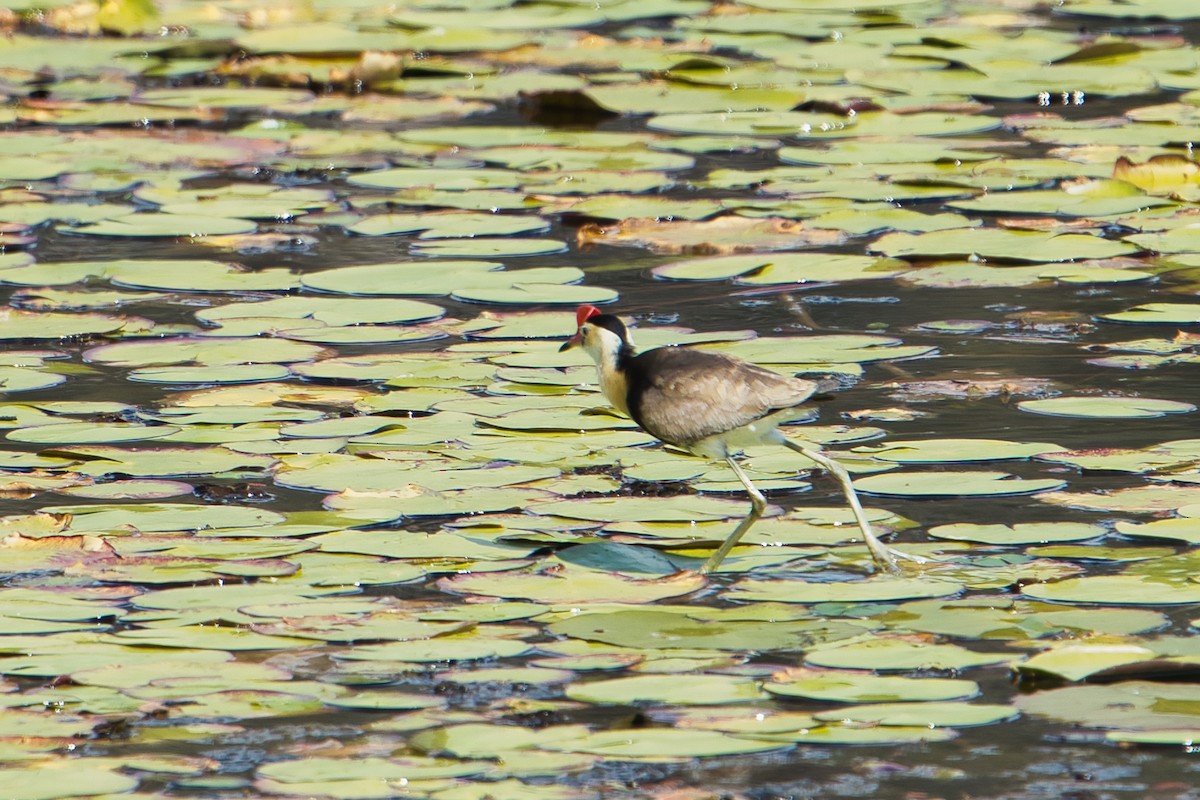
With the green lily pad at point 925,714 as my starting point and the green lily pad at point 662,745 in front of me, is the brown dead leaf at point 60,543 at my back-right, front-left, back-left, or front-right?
front-right

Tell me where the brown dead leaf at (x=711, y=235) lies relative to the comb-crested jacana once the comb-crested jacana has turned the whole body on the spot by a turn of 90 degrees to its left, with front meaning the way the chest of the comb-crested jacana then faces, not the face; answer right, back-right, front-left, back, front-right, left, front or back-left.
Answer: back

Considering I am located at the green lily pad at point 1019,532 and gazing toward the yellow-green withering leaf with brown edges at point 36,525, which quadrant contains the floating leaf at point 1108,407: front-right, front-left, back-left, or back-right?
back-right

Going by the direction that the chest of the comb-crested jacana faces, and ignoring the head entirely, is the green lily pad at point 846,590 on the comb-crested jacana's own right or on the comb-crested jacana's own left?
on the comb-crested jacana's own left

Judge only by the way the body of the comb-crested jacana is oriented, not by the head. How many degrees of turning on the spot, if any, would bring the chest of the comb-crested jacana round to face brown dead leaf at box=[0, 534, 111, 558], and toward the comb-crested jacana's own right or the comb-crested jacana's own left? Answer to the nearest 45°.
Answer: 0° — it already faces it

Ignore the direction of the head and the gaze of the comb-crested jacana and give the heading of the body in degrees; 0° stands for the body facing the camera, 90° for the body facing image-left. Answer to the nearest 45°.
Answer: approximately 90°

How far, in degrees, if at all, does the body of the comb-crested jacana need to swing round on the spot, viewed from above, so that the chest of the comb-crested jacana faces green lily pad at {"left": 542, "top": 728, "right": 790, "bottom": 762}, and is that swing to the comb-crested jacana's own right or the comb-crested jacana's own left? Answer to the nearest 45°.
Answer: approximately 90° to the comb-crested jacana's own left

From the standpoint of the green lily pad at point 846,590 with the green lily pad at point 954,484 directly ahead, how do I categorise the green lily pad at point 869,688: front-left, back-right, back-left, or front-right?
back-right

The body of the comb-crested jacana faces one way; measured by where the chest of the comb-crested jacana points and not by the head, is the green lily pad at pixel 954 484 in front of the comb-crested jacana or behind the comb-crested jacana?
behind

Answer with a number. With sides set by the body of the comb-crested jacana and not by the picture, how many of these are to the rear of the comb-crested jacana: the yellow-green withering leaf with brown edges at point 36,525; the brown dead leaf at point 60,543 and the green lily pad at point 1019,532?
1

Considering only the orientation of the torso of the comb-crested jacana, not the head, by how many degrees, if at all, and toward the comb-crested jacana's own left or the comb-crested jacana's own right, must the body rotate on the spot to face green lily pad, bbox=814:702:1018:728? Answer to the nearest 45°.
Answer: approximately 90° to the comb-crested jacana's own left

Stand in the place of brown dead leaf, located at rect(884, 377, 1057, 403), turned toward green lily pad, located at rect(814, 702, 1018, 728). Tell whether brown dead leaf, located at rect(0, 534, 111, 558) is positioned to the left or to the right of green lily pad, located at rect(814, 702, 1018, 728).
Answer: right

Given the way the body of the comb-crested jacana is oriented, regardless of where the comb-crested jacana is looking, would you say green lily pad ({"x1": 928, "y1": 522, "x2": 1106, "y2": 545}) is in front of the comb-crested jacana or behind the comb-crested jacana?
behind

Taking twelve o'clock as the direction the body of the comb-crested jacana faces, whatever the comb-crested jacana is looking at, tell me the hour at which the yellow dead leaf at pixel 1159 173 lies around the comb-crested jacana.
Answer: The yellow dead leaf is roughly at 4 o'clock from the comb-crested jacana.

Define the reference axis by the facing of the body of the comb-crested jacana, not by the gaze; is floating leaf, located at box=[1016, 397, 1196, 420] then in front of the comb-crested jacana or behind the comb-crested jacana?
behind

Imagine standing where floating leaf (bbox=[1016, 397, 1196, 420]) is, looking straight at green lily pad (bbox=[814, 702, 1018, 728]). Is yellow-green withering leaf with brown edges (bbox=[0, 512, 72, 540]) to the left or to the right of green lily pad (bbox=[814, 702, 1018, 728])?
right

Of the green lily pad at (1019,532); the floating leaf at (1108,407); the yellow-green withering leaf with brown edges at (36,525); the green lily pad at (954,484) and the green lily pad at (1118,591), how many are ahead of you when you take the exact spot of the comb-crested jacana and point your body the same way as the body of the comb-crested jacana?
1

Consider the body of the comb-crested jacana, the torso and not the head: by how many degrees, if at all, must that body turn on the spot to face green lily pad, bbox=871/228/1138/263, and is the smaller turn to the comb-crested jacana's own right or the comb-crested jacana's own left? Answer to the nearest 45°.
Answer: approximately 90° to the comb-crested jacana's own right
